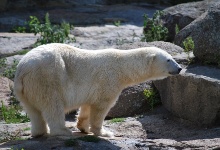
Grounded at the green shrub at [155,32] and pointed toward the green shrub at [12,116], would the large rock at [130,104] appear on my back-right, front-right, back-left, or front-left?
front-left

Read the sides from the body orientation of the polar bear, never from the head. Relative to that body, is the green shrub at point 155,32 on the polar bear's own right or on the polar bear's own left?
on the polar bear's own left

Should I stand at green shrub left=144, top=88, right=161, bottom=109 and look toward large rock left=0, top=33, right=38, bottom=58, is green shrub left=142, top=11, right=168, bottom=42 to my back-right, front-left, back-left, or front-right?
front-right

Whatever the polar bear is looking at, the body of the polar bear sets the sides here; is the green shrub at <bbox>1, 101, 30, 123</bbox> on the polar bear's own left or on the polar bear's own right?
on the polar bear's own left

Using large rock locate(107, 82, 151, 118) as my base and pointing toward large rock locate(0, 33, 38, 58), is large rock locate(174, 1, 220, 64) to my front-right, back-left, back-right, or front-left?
back-right

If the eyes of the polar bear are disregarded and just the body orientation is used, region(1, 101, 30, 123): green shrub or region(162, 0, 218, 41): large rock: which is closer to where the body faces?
the large rock

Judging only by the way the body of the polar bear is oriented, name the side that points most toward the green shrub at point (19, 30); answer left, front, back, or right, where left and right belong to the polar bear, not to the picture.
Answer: left

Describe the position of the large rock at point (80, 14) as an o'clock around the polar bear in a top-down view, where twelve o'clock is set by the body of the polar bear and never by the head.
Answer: The large rock is roughly at 9 o'clock from the polar bear.

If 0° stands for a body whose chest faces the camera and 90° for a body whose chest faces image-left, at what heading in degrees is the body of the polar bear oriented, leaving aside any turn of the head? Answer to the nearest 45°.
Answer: approximately 270°
